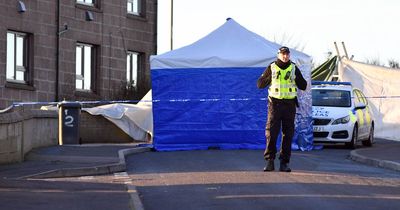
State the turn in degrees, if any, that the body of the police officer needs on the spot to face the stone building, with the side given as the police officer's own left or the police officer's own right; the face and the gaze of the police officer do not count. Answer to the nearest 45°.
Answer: approximately 135° to the police officer's own right

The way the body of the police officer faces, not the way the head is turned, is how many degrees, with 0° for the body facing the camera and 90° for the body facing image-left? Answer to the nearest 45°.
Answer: approximately 0°

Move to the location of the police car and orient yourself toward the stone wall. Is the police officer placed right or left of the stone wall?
left

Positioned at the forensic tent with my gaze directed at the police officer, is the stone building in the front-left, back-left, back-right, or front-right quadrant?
back-right
